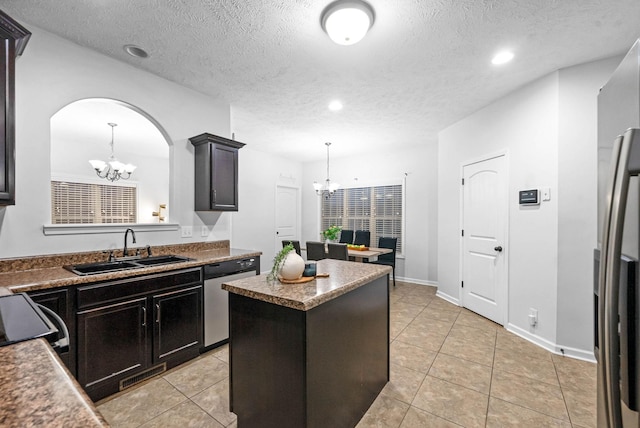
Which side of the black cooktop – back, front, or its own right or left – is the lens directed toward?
right

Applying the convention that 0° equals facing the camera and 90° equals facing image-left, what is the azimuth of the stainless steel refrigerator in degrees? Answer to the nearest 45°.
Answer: approximately 90°

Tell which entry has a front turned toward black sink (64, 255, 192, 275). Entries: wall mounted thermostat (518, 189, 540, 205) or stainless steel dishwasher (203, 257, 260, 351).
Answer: the wall mounted thermostat

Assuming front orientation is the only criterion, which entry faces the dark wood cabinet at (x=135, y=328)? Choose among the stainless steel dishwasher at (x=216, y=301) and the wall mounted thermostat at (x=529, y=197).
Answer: the wall mounted thermostat

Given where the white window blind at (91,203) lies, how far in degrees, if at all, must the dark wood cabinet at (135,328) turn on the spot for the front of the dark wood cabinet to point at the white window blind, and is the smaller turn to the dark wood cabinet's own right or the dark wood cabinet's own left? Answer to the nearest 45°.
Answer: approximately 135° to the dark wood cabinet's own left
